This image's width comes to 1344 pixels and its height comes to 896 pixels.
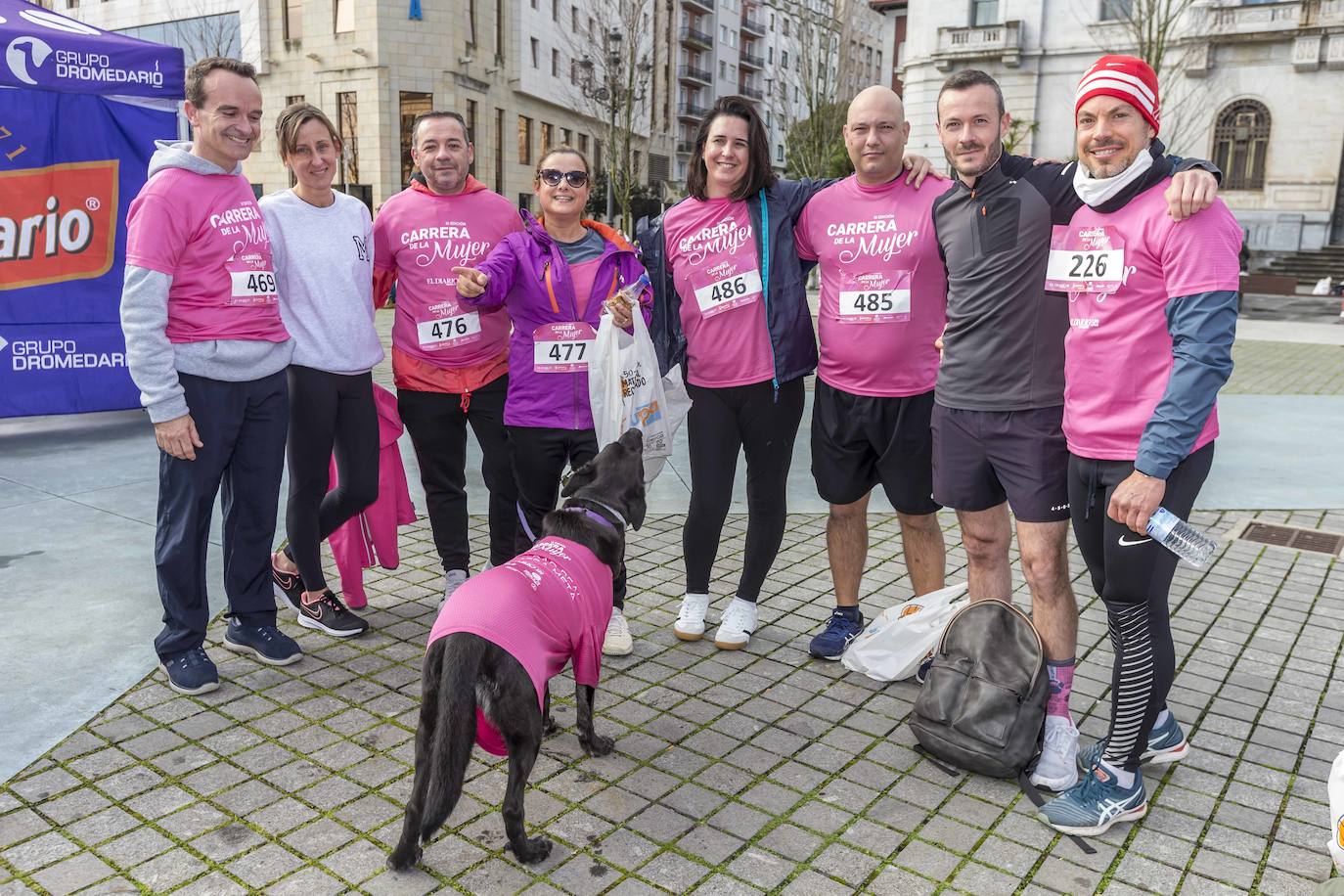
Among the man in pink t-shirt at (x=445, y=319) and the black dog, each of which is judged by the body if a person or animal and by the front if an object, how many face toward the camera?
1

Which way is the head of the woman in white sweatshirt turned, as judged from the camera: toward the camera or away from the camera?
toward the camera

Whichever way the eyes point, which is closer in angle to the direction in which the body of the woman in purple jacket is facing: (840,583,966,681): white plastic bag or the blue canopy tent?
the white plastic bag

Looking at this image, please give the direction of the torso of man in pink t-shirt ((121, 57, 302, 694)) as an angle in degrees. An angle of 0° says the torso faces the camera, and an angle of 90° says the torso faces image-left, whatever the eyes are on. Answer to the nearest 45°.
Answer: approximately 315°

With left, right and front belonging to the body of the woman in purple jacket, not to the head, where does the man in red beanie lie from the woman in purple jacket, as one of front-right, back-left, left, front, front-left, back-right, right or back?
front-left

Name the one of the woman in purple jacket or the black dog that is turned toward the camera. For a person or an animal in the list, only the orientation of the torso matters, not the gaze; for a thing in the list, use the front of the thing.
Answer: the woman in purple jacket

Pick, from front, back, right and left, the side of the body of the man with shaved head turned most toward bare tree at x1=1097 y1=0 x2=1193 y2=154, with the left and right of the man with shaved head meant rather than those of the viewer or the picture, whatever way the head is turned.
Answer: back

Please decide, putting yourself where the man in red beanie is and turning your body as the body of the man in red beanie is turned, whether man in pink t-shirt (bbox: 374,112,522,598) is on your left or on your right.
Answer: on your right

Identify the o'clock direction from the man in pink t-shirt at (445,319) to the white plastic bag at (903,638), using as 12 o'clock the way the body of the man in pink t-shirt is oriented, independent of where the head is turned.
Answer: The white plastic bag is roughly at 10 o'clock from the man in pink t-shirt.

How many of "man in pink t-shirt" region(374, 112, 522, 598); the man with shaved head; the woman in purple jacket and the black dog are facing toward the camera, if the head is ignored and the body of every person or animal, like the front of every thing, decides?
3

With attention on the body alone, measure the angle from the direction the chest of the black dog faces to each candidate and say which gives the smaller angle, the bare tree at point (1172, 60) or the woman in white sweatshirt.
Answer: the bare tree

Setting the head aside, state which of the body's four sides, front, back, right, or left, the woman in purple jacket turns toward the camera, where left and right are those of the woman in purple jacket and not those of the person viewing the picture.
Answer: front

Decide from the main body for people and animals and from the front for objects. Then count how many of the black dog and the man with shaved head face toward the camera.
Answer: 1

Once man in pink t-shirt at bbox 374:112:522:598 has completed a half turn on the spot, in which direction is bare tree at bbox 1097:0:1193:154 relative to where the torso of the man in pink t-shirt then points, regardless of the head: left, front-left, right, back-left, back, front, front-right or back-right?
front-right

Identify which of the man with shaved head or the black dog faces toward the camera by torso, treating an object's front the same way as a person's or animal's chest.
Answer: the man with shaved head

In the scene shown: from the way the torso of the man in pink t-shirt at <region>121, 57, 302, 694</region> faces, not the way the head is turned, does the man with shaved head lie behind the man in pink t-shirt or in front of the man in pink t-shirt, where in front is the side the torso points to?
in front

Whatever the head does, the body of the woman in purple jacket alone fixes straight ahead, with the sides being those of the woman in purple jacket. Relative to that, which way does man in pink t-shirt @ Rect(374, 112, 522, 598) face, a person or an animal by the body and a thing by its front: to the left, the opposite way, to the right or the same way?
the same way

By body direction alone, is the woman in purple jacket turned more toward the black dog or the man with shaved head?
the black dog

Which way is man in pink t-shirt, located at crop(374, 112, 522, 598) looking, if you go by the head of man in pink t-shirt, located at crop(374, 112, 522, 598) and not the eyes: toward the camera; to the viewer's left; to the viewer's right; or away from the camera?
toward the camera
